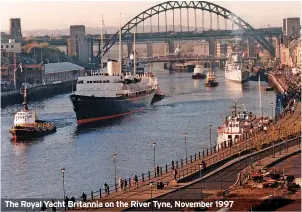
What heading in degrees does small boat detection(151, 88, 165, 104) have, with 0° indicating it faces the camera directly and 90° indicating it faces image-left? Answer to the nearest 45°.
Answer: approximately 45°

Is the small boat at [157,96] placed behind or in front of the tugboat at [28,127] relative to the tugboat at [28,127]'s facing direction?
behind

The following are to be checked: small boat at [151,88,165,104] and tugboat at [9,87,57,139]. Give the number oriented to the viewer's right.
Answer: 0

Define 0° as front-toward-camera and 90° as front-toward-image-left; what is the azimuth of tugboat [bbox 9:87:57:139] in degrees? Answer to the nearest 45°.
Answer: approximately 45°
